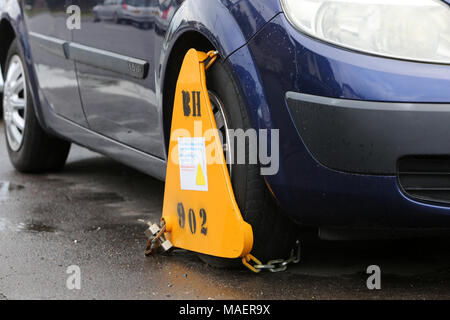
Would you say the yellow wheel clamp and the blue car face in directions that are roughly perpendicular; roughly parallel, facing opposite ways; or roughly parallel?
roughly perpendicular

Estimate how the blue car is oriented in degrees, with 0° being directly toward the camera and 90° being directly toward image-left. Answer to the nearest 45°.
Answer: approximately 315°

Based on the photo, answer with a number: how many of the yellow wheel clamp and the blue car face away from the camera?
0

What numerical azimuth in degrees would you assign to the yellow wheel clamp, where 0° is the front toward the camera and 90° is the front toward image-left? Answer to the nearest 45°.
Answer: approximately 45°
